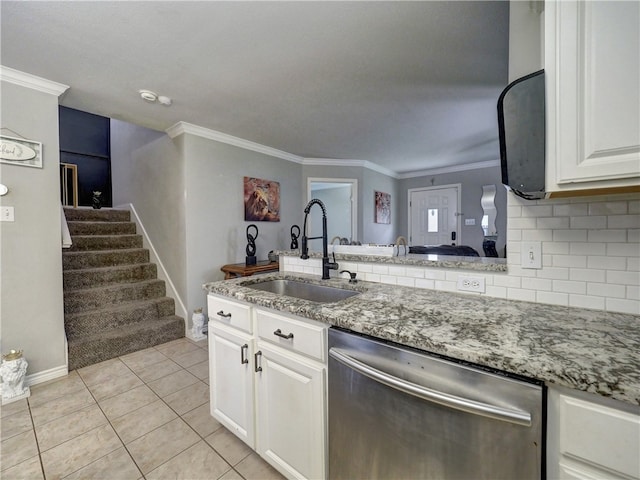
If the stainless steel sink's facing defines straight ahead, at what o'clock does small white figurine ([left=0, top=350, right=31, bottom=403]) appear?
The small white figurine is roughly at 2 o'clock from the stainless steel sink.

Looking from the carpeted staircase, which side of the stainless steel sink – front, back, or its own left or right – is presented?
right

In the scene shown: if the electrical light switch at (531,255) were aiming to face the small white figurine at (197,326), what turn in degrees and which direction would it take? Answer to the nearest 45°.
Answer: approximately 90° to its right

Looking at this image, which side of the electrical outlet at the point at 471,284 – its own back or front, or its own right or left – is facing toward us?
front

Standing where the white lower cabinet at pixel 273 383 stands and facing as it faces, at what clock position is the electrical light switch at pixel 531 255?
The electrical light switch is roughly at 8 o'clock from the white lower cabinet.

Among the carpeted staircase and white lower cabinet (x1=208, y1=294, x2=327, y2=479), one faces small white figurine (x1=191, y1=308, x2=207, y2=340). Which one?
the carpeted staircase

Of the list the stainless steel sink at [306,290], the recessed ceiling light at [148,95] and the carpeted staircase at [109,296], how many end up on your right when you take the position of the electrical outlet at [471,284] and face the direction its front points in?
3

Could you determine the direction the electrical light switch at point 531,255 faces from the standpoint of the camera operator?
facing the viewer

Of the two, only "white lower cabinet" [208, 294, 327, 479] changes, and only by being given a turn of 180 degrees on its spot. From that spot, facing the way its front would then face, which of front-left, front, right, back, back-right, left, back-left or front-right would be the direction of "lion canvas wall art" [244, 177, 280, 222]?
front-left

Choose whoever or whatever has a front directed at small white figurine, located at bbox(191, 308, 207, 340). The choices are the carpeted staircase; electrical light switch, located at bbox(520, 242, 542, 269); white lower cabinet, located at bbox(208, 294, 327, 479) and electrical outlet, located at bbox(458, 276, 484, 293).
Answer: the carpeted staircase

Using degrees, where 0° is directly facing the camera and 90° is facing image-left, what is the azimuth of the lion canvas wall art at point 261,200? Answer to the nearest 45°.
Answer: approximately 315°

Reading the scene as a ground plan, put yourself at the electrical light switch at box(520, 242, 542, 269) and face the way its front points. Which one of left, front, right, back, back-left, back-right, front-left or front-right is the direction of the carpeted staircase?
right
